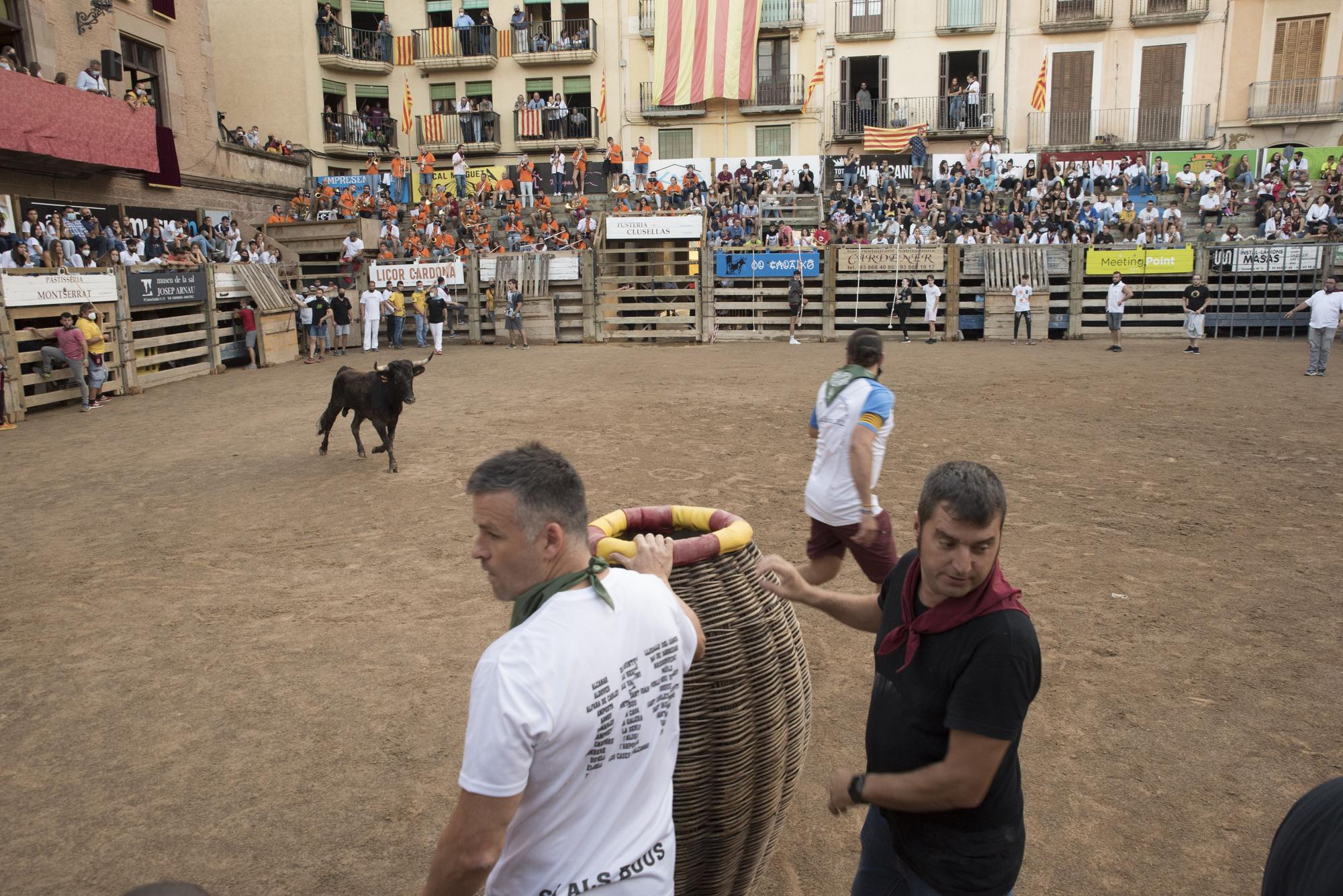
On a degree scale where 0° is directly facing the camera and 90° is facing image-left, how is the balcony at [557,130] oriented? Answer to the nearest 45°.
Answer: approximately 0°

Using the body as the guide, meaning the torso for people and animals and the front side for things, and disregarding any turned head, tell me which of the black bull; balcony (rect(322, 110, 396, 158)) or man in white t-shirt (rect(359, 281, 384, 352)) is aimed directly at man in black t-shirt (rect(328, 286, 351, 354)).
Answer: the balcony

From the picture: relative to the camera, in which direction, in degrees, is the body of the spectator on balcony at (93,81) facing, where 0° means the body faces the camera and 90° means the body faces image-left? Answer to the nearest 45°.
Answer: approximately 315°

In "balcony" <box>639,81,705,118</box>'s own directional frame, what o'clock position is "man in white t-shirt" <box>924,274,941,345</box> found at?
The man in white t-shirt is roughly at 11 o'clock from the balcony.

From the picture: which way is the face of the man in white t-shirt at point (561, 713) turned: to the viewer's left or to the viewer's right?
to the viewer's left

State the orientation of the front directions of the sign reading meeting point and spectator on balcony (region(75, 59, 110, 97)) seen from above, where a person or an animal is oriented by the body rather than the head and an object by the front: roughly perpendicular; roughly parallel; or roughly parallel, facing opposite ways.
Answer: roughly perpendicular

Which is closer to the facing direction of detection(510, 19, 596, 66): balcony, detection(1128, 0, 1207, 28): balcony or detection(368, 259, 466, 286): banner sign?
the banner sign

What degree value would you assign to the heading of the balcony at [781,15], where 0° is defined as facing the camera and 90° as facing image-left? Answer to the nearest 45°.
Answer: approximately 0°

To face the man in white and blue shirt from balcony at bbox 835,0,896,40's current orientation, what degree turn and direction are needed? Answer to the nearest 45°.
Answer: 0° — it already faces them

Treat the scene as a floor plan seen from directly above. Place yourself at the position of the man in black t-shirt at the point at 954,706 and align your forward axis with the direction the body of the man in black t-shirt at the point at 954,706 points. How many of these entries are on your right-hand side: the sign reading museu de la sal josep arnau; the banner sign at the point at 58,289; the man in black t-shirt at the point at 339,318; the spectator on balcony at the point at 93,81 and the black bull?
5

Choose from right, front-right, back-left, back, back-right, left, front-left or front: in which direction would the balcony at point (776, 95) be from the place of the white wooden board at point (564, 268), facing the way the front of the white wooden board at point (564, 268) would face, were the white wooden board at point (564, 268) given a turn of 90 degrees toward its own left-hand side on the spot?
front-left
